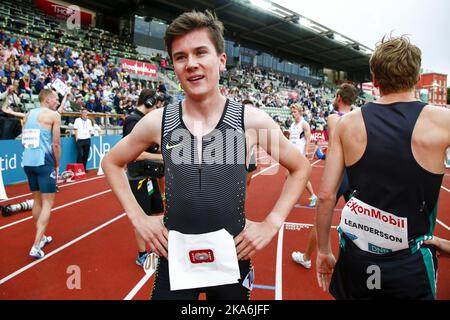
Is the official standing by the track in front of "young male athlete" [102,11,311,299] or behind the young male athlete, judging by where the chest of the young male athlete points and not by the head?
behind
